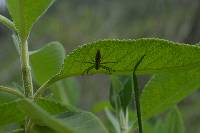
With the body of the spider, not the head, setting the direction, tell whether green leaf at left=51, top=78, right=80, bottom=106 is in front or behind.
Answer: behind

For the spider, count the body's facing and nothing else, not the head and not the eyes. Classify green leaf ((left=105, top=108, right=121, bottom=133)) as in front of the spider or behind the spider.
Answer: behind
